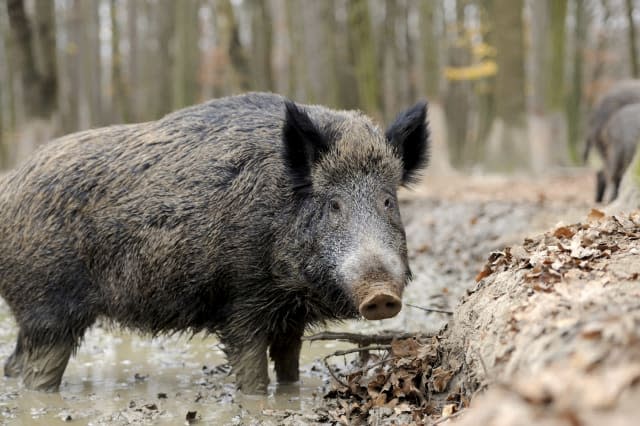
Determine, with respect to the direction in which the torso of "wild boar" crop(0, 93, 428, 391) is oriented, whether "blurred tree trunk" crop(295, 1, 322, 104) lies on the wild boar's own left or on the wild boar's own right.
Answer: on the wild boar's own left

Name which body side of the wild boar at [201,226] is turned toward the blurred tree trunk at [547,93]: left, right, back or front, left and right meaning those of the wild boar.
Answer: left

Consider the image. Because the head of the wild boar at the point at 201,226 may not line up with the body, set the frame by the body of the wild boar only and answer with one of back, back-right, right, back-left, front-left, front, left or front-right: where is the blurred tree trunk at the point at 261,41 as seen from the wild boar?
back-left

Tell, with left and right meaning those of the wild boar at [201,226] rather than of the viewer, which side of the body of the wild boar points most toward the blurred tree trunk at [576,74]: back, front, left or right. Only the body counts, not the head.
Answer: left

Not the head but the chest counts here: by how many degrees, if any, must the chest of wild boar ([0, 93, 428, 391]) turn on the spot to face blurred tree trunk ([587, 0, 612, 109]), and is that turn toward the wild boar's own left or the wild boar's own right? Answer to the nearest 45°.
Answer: approximately 90° to the wild boar's own left

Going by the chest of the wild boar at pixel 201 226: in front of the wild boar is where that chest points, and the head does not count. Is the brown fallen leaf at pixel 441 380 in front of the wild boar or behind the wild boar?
in front

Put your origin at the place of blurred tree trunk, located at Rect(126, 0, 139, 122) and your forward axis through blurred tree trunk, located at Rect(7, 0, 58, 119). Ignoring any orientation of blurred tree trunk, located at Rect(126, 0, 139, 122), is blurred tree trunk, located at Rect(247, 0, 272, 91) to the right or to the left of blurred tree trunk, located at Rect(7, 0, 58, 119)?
left

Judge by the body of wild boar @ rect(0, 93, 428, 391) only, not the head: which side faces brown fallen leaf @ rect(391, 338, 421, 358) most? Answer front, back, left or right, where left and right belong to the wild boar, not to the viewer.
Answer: front

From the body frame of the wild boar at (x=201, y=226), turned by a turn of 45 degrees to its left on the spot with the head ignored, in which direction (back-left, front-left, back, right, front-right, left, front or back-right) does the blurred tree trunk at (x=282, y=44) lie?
left

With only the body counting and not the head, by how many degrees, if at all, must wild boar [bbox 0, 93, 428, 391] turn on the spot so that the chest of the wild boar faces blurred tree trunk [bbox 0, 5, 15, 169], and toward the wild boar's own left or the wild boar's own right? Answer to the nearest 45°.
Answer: approximately 135° to the wild boar's own left

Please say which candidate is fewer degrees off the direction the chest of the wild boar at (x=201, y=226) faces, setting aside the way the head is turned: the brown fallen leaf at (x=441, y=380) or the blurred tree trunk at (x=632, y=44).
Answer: the brown fallen leaf

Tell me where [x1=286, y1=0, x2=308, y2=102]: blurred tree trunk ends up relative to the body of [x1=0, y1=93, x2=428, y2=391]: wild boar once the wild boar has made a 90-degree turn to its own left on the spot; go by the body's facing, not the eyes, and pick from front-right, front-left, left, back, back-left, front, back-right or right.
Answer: front-left

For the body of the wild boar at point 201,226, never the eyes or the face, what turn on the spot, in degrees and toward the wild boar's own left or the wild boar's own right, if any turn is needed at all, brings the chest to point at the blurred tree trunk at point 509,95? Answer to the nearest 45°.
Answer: approximately 90° to the wild boar's own left

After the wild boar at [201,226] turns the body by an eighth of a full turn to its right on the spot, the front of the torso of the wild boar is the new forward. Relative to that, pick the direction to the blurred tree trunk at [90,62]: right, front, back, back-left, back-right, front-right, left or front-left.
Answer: back

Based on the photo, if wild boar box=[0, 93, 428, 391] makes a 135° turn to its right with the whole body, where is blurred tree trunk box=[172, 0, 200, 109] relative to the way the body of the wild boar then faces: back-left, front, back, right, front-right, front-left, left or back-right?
right

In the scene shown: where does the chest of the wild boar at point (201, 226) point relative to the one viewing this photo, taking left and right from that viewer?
facing the viewer and to the right of the viewer

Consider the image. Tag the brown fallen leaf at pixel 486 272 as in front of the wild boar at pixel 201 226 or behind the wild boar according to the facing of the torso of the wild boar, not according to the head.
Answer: in front
